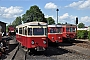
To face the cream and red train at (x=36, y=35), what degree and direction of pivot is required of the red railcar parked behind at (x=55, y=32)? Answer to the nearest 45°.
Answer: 0° — it already faces it

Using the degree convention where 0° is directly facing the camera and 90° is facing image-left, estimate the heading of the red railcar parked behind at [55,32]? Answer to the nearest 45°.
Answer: approximately 0°
